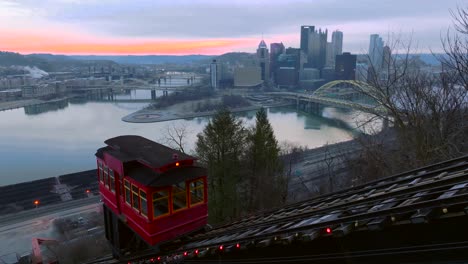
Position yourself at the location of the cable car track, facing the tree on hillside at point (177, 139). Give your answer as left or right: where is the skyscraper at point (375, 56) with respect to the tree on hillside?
right
